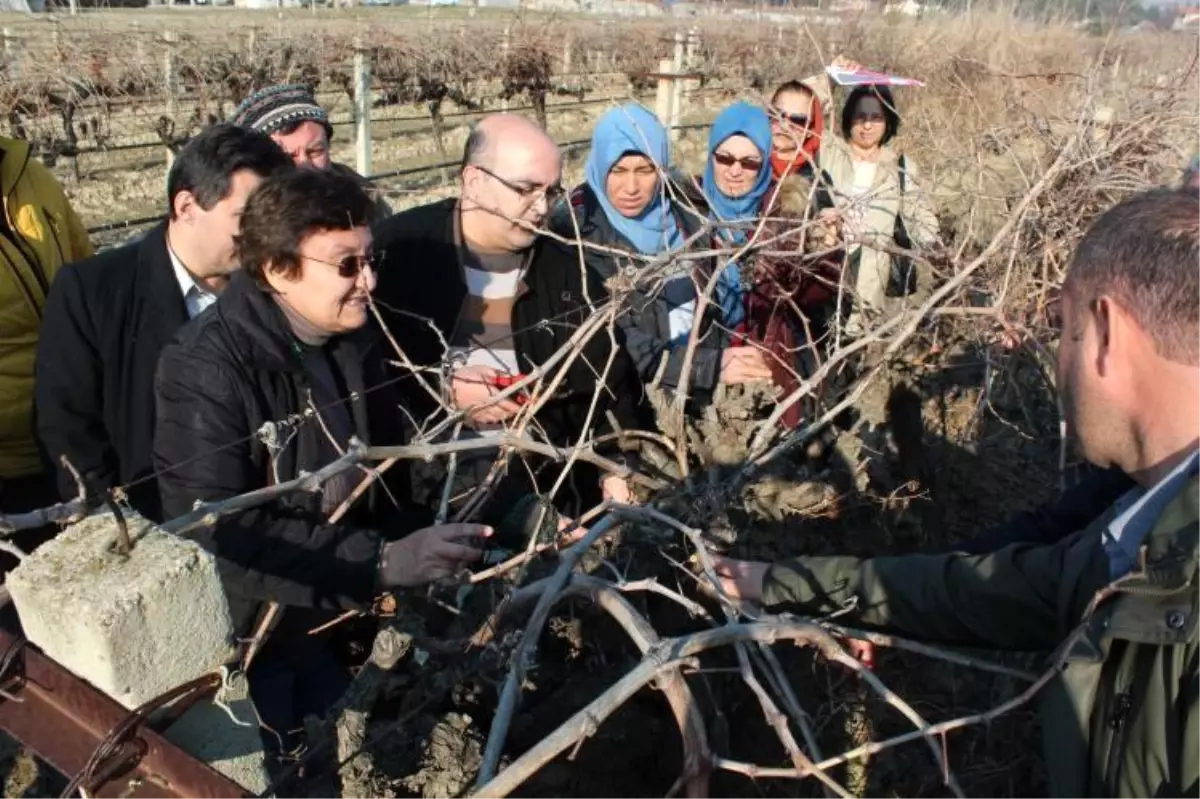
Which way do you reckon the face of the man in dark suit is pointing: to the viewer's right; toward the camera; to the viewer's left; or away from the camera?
to the viewer's right

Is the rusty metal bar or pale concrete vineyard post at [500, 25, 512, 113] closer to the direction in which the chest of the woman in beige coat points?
the rusty metal bar

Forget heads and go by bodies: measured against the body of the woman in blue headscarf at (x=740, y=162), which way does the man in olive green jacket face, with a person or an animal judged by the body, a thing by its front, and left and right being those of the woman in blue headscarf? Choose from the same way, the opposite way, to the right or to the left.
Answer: to the right

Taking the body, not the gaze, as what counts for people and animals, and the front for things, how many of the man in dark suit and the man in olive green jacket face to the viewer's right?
1

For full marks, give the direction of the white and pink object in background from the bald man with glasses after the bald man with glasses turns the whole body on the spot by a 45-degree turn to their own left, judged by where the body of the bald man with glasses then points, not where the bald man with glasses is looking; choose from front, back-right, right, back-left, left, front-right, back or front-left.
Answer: front-left

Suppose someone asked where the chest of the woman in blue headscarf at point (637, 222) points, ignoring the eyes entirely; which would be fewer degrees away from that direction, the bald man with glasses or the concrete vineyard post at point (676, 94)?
the bald man with glasses

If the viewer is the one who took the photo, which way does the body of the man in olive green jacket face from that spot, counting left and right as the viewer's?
facing to the left of the viewer

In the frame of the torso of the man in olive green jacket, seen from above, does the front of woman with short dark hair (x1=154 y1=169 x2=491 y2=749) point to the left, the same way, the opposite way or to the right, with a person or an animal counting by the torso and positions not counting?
the opposite way

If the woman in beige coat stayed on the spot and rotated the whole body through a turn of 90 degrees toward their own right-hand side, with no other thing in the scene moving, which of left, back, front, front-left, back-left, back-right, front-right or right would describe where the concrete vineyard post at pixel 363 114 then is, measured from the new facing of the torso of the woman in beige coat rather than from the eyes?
front-right

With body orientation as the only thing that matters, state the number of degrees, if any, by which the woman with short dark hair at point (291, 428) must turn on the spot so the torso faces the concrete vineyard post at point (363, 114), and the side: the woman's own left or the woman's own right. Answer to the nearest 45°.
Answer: approximately 135° to the woman's own left

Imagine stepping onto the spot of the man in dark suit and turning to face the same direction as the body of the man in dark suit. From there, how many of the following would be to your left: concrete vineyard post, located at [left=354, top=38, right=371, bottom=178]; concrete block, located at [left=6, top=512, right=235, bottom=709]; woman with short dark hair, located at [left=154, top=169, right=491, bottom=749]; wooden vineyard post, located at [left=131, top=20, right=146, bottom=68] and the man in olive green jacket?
2

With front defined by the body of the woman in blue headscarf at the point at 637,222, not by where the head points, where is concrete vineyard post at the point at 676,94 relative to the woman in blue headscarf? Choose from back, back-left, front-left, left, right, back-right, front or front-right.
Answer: back

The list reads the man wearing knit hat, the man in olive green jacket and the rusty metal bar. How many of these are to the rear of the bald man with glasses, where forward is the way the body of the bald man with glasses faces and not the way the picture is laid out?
1

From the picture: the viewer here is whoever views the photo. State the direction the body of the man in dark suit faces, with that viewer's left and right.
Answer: facing to the right of the viewer

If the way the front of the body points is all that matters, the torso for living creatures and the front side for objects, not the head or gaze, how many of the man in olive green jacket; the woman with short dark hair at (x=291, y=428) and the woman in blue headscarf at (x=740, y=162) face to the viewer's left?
1
